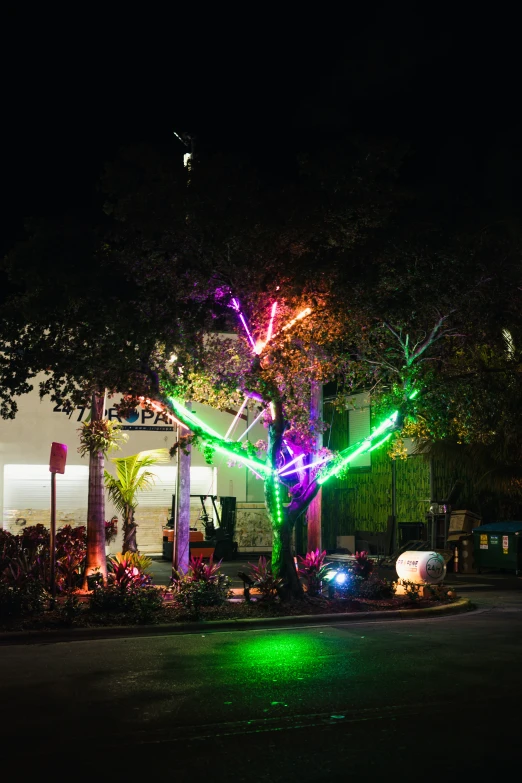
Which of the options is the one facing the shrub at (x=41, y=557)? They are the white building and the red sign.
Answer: the white building

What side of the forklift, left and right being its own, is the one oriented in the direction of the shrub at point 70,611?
right

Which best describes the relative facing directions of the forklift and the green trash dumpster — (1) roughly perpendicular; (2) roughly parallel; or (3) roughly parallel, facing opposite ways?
roughly perpendicular

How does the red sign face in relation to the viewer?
toward the camera

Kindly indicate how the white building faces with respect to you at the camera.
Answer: facing the viewer

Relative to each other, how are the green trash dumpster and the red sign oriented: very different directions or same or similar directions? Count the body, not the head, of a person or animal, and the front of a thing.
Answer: same or similar directions

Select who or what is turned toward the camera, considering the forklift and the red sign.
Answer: the red sign

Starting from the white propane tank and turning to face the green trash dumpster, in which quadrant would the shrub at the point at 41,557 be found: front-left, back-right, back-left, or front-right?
back-left

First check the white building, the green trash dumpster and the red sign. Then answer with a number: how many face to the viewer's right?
0

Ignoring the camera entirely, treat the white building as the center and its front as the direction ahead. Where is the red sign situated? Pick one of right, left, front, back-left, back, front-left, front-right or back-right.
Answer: front
